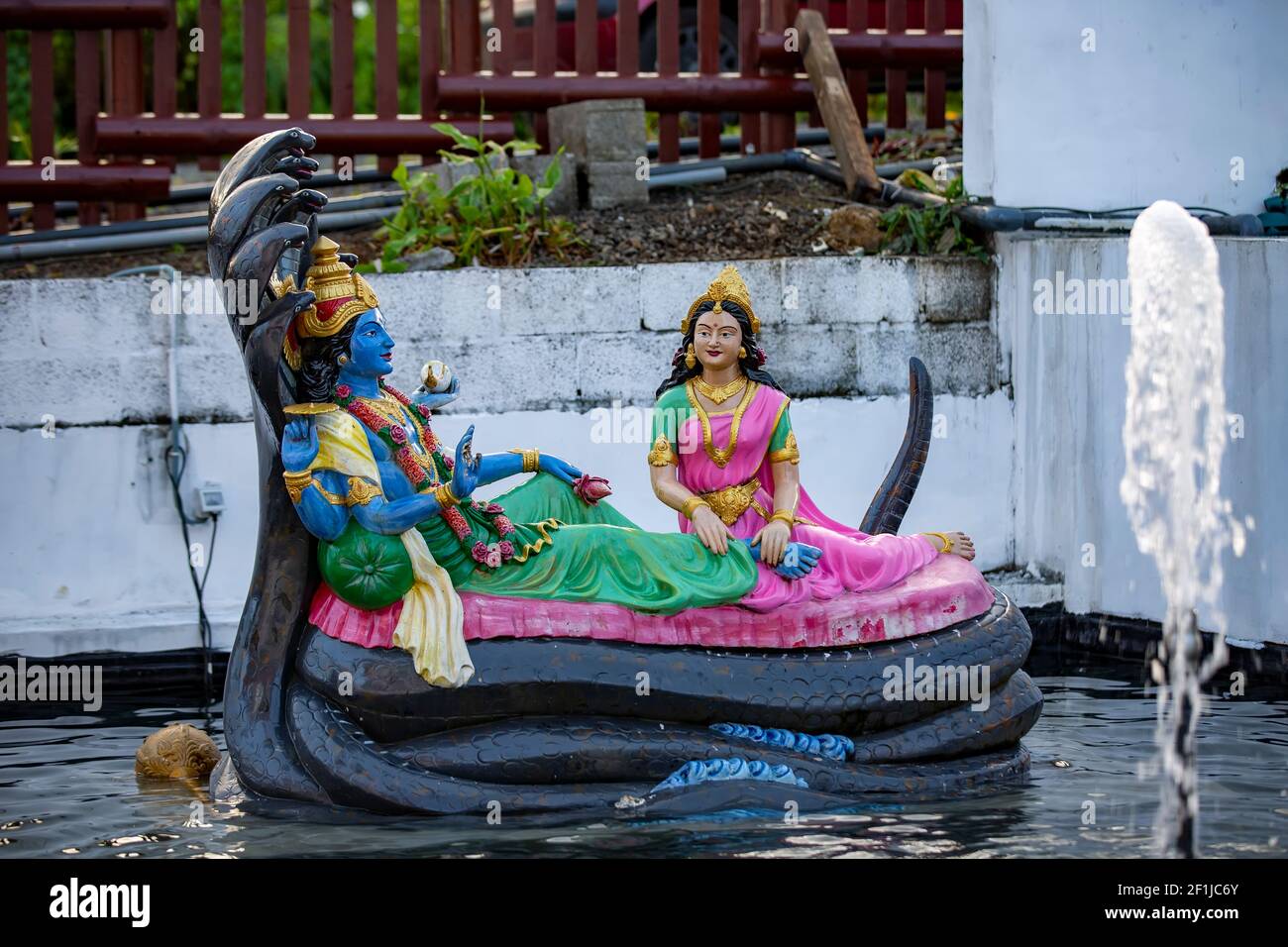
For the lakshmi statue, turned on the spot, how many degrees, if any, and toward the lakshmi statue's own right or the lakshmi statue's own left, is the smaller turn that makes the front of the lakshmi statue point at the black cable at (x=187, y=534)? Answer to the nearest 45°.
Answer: approximately 135° to the lakshmi statue's own right

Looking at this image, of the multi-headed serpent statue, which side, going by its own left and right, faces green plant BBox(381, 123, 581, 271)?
left

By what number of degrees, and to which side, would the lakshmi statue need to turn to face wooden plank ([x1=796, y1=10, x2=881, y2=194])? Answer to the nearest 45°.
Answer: approximately 180°

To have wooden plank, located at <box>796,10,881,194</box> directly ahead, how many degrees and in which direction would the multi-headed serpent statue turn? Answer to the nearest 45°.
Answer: approximately 90° to its left

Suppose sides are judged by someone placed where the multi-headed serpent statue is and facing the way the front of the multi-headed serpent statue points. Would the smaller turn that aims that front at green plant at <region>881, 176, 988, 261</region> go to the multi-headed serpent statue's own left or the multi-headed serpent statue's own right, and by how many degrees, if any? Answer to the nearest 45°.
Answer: approximately 45° to the multi-headed serpent statue's own left

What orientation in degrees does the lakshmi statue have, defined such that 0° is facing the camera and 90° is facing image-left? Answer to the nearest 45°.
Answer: approximately 0°

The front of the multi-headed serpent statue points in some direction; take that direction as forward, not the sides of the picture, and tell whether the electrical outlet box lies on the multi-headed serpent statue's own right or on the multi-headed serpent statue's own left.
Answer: on the multi-headed serpent statue's own left

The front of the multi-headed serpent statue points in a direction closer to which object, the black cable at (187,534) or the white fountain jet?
the white fountain jet

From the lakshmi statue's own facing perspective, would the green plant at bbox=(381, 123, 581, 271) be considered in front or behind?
behind

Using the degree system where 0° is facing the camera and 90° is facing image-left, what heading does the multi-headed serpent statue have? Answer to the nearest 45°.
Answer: approximately 270°

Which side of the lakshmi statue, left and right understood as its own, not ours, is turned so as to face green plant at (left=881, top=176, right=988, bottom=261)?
back
